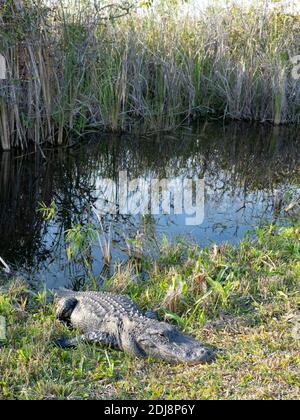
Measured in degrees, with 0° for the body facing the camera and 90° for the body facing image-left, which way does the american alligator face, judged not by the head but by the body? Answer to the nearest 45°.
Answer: approximately 315°
